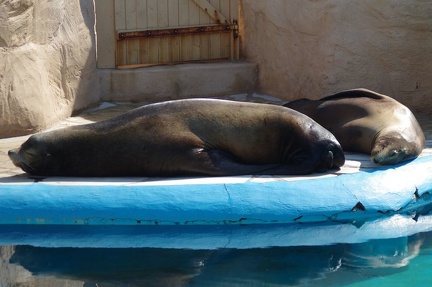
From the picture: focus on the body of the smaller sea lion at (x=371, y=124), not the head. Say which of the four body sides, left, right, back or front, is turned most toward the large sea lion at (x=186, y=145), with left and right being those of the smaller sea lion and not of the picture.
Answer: right

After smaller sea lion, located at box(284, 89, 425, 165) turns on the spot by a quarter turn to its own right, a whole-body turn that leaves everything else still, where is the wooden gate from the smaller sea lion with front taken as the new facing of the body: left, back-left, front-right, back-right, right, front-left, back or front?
right
